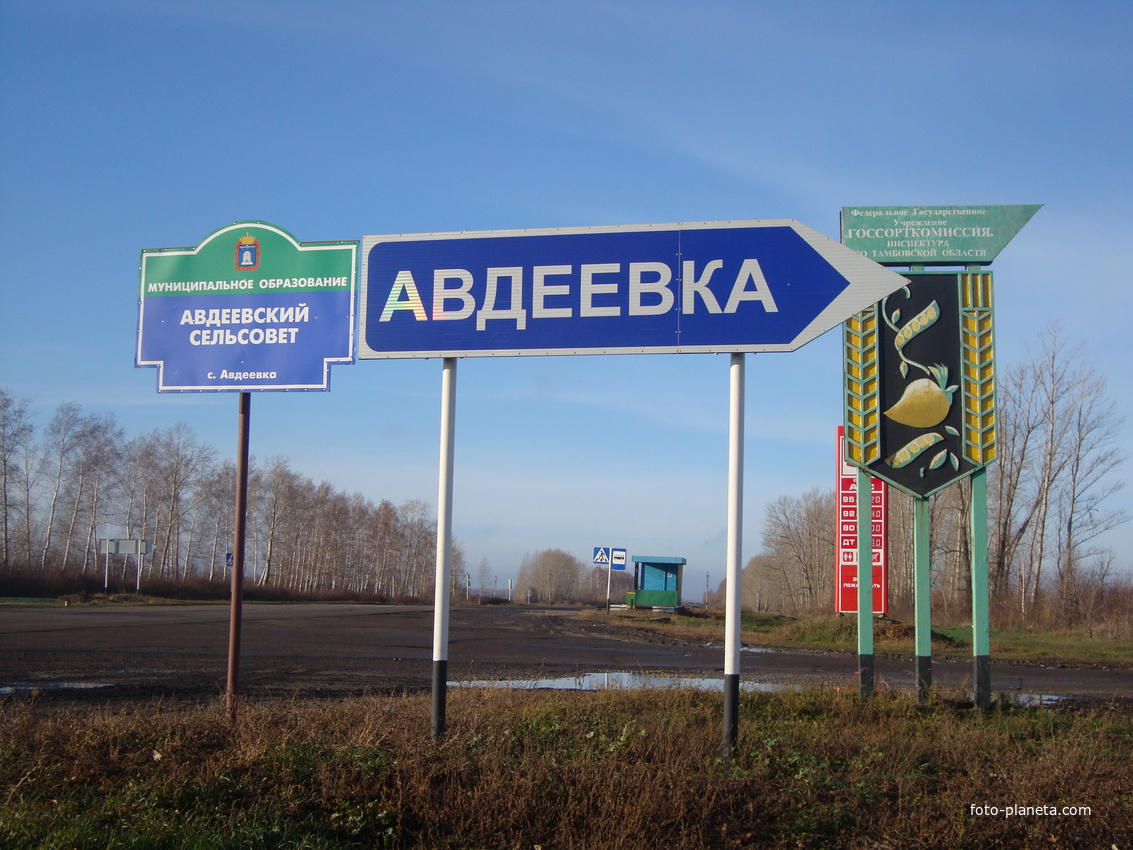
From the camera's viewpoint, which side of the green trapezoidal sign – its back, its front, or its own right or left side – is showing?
front

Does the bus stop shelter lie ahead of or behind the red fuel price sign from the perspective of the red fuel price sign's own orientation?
behind

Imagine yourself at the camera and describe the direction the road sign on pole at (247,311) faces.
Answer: facing the viewer

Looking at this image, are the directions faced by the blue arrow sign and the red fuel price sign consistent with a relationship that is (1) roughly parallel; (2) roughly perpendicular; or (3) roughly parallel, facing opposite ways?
roughly parallel

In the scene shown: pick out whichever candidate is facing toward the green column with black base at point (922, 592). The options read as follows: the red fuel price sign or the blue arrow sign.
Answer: the red fuel price sign

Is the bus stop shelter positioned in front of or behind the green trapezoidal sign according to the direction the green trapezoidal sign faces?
behind

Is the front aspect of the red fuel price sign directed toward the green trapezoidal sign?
yes

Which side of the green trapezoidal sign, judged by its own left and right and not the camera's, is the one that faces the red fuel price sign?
back

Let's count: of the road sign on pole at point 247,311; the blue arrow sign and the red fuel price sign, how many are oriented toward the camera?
3

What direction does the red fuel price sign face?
toward the camera

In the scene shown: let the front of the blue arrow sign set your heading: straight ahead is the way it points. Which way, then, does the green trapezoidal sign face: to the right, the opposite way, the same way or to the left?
the same way

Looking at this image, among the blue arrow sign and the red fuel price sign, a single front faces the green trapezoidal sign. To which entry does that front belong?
the red fuel price sign

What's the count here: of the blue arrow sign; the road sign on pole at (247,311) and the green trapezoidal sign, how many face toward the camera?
3

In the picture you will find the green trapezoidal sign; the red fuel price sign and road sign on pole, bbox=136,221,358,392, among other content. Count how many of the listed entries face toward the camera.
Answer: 3
